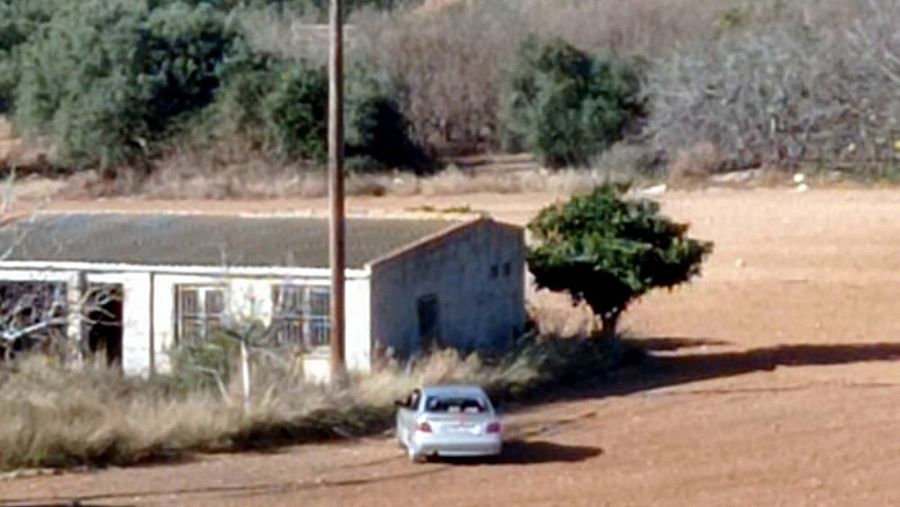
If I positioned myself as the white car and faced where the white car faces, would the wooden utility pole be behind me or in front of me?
in front

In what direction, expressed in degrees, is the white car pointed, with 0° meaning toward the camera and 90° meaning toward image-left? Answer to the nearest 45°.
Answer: approximately 180°

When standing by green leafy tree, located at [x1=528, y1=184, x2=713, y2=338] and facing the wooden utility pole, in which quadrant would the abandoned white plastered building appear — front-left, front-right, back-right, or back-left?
front-right

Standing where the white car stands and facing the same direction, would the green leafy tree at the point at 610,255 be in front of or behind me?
in front
